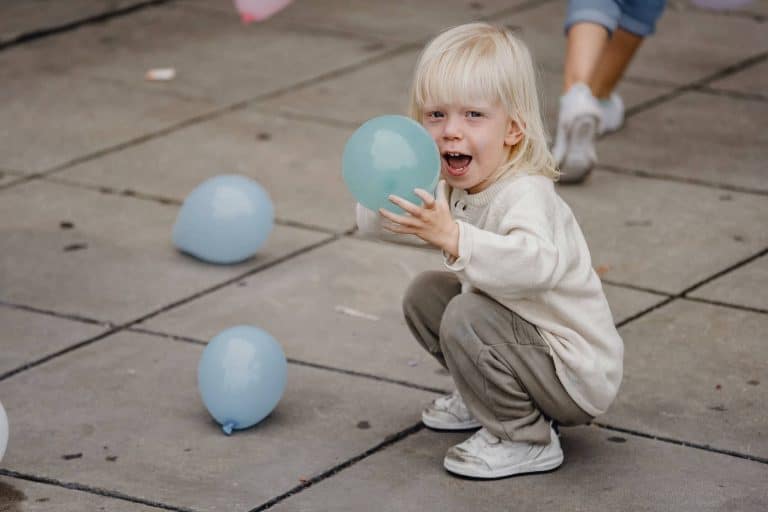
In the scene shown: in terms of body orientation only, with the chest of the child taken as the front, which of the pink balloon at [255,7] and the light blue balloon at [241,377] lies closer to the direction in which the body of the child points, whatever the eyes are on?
the light blue balloon

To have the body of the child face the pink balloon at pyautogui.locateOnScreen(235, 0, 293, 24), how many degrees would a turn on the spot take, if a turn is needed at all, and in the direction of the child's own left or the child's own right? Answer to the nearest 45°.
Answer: approximately 90° to the child's own right

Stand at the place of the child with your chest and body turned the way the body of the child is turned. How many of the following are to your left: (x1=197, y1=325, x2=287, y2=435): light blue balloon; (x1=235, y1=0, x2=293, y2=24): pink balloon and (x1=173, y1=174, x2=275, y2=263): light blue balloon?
0

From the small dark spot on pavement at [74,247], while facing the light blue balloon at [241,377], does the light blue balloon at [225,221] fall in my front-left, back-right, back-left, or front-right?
front-left

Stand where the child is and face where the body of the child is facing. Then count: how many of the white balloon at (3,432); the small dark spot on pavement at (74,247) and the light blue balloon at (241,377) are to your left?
0

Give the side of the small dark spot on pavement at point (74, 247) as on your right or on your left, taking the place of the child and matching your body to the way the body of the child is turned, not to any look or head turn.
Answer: on your right

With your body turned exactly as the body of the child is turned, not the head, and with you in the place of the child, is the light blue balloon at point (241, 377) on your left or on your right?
on your right

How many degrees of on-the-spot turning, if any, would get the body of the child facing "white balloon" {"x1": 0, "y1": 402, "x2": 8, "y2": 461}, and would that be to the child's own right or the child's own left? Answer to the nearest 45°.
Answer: approximately 45° to the child's own right

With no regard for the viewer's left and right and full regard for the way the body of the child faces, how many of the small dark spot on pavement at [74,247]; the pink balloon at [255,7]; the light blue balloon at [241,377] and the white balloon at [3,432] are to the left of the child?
0

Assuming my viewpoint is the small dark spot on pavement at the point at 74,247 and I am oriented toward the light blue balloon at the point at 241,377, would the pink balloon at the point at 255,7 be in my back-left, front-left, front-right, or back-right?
back-left

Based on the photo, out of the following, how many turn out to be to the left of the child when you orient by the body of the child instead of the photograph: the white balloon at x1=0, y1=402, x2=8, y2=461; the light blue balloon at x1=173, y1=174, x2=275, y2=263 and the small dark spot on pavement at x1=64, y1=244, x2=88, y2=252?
0

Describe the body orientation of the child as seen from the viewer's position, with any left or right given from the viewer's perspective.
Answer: facing the viewer and to the left of the viewer

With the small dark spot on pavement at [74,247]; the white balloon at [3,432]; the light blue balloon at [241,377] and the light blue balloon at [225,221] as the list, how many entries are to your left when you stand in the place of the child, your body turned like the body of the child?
0

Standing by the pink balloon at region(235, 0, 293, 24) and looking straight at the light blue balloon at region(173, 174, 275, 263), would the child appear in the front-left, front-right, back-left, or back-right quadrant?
front-left

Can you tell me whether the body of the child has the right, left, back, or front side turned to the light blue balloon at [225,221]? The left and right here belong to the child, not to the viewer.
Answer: right
